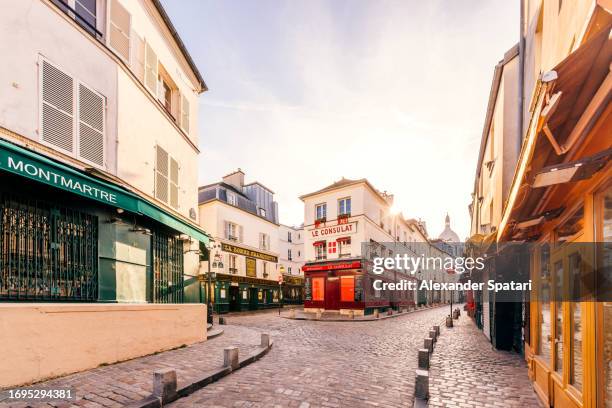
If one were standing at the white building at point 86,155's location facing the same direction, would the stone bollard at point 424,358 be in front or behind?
in front

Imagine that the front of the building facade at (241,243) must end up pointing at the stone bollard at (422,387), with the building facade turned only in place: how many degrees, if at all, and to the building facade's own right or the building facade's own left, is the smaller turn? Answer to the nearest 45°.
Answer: approximately 45° to the building facade's own right

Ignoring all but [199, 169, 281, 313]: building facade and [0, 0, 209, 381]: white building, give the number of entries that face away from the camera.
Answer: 0

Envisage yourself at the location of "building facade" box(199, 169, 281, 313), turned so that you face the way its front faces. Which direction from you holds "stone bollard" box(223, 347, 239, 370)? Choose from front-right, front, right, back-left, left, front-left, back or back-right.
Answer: front-right

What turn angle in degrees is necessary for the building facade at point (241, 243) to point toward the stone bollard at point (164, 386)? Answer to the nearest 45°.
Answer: approximately 45° to its right

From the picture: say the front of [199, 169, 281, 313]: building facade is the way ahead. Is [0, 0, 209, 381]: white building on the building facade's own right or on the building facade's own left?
on the building facade's own right

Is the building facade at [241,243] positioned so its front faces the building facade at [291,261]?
no

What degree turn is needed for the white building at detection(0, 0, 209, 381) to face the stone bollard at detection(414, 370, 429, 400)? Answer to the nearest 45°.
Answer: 0° — it already faces it

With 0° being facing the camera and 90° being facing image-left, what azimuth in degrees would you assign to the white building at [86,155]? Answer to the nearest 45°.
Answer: approximately 315°

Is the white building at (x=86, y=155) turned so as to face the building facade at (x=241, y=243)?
no

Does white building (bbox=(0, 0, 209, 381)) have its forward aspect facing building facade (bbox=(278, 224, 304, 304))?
no
